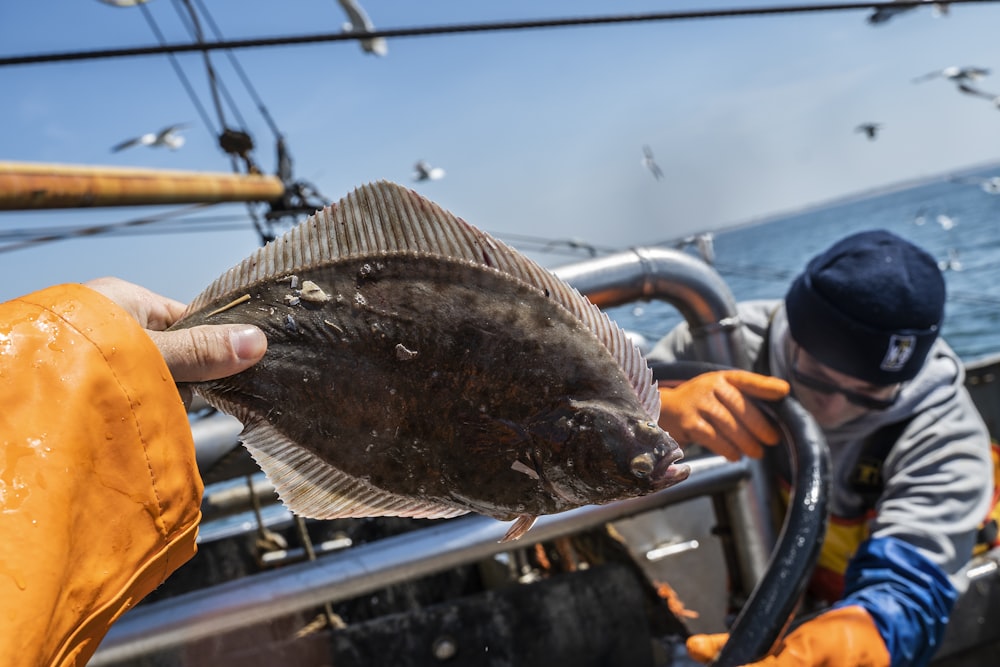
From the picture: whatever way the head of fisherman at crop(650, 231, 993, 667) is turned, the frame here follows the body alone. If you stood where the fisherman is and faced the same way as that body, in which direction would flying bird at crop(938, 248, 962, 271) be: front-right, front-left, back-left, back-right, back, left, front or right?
back-right

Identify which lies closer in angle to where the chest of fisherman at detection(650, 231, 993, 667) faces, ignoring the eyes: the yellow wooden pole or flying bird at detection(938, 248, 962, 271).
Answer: the yellow wooden pole

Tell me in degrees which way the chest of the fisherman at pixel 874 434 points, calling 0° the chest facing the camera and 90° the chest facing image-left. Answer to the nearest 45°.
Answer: approximately 45°
